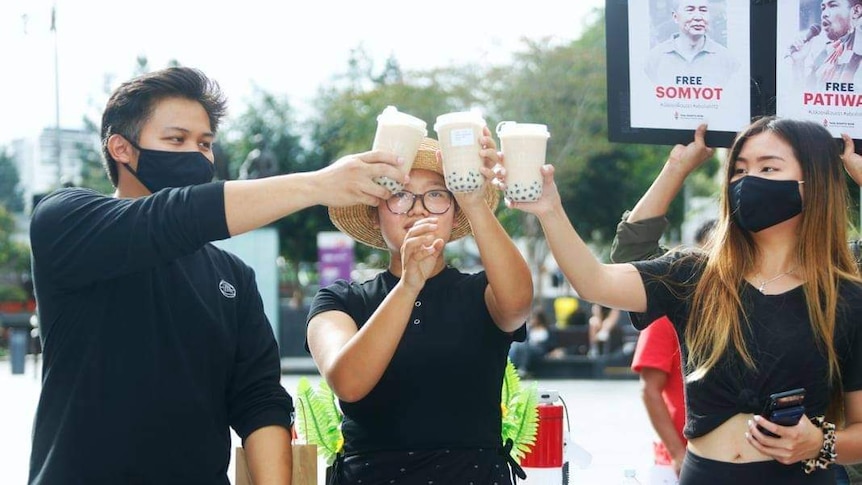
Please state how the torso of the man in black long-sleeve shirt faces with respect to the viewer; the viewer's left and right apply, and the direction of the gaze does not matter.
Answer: facing the viewer and to the right of the viewer

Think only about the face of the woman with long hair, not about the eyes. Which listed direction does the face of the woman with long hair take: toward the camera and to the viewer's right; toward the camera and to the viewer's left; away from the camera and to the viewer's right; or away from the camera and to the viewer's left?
toward the camera and to the viewer's left

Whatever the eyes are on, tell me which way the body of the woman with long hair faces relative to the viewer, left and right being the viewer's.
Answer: facing the viewer and to the left of the viewer

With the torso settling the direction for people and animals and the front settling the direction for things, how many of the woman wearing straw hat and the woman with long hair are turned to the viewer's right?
0

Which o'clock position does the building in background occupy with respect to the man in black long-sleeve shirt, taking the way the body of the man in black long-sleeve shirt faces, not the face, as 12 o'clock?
The building in background is roughly at 7 o'clock from the man in black long-sleeve shirt.

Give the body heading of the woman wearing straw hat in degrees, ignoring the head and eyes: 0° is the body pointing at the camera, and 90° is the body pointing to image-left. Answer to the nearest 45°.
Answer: approximately 0°

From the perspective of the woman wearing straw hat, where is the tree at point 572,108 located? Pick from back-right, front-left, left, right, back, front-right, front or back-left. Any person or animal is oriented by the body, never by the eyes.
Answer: back

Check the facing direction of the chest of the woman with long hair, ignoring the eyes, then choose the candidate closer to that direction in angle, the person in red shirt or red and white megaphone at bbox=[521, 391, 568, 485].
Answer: the red and white megaphone

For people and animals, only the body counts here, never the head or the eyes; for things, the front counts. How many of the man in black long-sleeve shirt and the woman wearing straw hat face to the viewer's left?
0

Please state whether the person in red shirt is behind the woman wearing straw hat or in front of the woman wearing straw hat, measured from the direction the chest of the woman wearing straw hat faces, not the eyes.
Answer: behind
